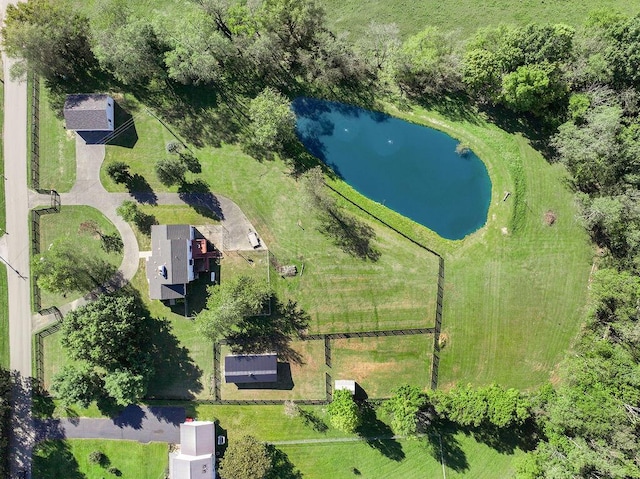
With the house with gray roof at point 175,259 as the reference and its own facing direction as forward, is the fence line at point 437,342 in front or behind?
behind

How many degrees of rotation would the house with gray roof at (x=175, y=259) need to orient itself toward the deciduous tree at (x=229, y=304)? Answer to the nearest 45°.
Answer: approximately 135° to its left

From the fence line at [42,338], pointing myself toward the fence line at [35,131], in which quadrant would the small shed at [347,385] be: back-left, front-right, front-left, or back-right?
back-right

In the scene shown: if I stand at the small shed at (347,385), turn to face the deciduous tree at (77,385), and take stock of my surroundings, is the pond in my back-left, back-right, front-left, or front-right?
back-right

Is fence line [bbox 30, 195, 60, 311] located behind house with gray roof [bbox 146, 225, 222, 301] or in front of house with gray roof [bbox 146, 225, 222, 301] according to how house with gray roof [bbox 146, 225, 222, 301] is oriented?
in front

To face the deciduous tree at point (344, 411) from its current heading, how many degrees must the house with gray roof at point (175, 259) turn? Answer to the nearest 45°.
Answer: approximately 135° to its left

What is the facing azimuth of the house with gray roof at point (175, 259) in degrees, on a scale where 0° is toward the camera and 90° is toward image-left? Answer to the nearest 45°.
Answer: approximately 90°

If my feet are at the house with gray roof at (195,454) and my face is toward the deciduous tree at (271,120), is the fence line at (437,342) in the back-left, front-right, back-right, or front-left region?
front-right

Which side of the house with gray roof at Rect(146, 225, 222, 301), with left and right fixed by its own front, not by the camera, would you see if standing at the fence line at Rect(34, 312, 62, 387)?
front

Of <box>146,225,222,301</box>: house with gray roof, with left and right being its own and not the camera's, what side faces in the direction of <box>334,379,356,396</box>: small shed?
back
